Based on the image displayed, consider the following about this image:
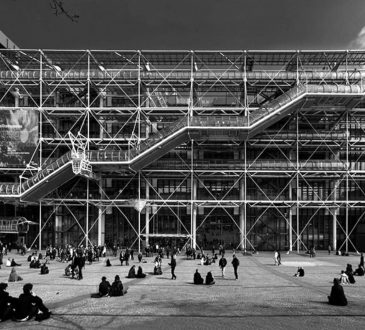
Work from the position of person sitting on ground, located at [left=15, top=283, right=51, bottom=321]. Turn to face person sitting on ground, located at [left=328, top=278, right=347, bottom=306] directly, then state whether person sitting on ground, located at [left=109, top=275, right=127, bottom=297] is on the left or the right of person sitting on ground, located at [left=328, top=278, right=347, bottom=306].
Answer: left

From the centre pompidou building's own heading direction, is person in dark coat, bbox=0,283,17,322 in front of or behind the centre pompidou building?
in front

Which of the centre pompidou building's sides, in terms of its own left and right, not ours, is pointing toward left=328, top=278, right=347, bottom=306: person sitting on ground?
front

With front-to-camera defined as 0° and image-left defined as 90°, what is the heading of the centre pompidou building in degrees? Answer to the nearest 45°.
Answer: approximately 0°

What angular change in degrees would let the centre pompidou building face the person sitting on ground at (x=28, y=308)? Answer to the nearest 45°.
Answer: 0° — it already faces them

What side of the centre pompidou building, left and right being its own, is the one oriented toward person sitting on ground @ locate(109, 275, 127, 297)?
front
